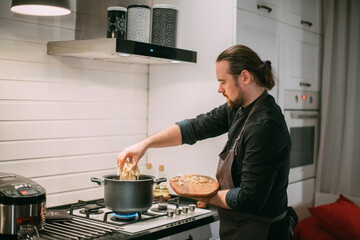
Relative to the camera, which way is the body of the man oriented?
to the viewer's left

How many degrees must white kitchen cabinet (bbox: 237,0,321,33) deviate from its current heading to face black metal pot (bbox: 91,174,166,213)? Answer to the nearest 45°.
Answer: approximately 90° to its right

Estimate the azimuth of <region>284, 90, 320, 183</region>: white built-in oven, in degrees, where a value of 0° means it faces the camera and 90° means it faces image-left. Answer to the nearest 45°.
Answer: approximately 315°

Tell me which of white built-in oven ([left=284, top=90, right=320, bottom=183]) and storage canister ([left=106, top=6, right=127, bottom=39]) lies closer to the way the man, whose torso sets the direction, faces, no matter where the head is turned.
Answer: the storage canister

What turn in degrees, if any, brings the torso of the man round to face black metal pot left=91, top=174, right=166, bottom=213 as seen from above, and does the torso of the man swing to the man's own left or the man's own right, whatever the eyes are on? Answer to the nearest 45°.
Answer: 0° — they already face it

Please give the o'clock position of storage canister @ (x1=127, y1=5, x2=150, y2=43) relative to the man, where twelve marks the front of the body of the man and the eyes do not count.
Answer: The storage canister is roughly at 1 o'clock from the man.

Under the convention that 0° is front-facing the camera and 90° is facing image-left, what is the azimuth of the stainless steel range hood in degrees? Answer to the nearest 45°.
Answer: approximately 315°

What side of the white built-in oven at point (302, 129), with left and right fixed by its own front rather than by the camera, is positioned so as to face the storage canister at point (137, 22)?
right

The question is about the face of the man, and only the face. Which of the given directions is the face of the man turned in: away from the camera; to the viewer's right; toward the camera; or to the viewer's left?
to the viewer's left

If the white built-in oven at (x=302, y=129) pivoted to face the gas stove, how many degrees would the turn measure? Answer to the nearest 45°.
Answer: approximately 90° to its right

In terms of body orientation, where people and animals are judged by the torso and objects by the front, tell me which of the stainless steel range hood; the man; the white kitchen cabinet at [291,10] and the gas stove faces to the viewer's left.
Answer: the man

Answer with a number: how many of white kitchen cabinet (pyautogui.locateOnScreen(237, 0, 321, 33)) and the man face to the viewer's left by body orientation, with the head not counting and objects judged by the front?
1

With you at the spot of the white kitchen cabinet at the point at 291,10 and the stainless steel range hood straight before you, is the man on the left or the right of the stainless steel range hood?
left
